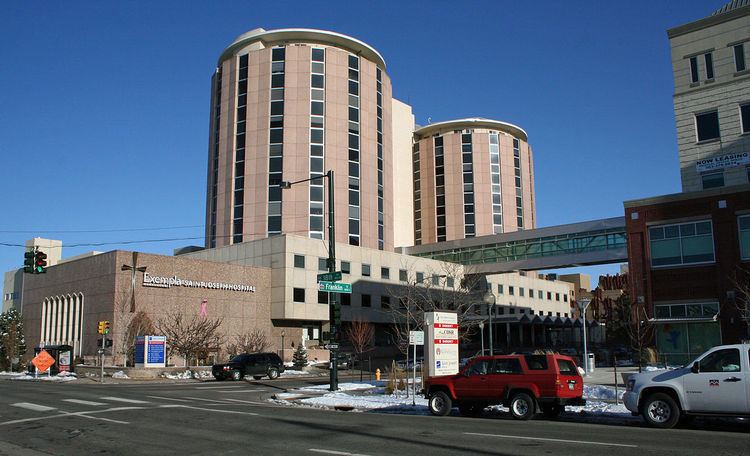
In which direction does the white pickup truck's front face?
to the viewer's left

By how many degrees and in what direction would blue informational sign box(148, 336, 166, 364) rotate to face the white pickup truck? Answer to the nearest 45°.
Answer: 0° — it already faces it

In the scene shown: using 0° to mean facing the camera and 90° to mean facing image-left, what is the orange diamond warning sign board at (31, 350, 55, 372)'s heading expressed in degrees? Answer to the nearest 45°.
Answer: approximately 0°

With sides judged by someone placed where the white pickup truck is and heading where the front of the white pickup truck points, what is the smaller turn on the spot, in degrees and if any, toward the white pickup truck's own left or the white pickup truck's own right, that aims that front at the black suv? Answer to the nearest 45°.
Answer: approximately 45° to the white pickup truck's own right

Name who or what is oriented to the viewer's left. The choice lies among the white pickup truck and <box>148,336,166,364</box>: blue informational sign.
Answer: the white pickup truck

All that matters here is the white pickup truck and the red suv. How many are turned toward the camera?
0

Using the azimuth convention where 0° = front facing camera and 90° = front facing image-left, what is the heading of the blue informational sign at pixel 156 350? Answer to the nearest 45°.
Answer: approximately 0°

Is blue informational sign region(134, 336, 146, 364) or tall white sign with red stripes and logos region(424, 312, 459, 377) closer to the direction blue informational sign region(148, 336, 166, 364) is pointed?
the tall white sign with red stripes and logos

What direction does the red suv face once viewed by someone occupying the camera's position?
facing away from the viewer and to the left of the viewer
